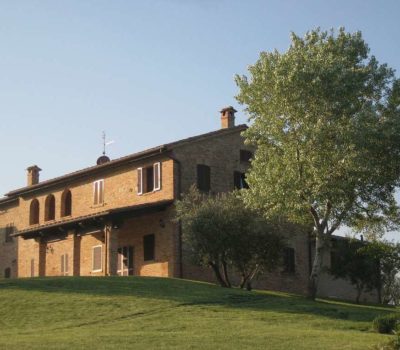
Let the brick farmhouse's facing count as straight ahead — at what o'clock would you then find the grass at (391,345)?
The grass is roughly at 10 o'clock from the brick farmhouse.

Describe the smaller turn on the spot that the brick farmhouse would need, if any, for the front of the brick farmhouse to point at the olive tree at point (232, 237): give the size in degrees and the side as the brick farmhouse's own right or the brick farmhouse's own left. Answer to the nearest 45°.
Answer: approximately 90° to the brick farmhouse's own left

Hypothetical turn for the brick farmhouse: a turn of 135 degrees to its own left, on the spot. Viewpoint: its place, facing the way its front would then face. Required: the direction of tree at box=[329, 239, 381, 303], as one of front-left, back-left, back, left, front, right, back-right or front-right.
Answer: front

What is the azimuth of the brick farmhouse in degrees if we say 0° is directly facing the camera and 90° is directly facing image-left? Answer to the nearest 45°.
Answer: approximately 45°

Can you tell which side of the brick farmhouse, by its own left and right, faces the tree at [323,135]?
left
